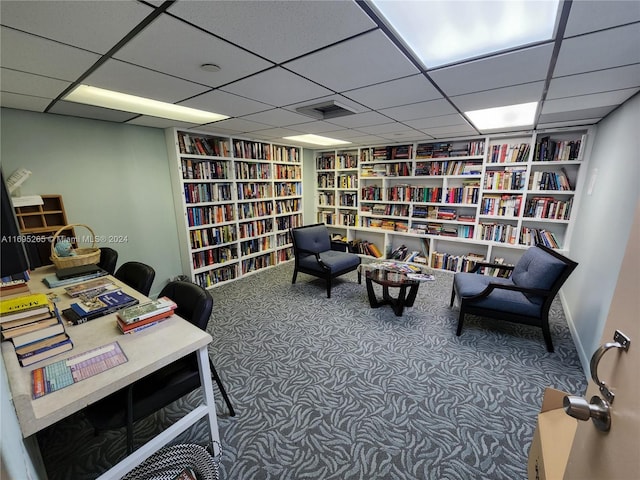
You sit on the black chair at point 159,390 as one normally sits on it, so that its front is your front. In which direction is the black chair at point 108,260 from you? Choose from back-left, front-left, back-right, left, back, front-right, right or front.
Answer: back-right

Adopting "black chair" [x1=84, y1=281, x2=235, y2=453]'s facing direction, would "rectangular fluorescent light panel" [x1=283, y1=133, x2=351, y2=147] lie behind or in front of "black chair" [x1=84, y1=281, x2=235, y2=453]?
behind

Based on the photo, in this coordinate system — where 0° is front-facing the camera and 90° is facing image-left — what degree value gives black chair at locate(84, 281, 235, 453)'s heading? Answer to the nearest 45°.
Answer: approximately 45°

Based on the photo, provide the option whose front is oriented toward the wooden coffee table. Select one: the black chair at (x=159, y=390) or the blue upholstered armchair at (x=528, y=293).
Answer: the blue upholstered armchair

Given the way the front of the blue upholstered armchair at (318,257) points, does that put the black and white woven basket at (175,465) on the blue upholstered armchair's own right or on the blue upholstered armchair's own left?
on the blue upholstered armchair's own right

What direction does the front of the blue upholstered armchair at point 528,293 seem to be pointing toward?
to the viewer's left

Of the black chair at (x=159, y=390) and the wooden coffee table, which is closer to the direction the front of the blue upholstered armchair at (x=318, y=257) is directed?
the wooden coffee table

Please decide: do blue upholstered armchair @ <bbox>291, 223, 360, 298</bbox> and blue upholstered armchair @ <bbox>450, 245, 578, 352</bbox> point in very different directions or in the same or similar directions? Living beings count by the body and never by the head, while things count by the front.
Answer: very different directions

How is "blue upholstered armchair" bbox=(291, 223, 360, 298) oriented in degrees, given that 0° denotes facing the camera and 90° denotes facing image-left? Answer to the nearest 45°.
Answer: approximately 315°
